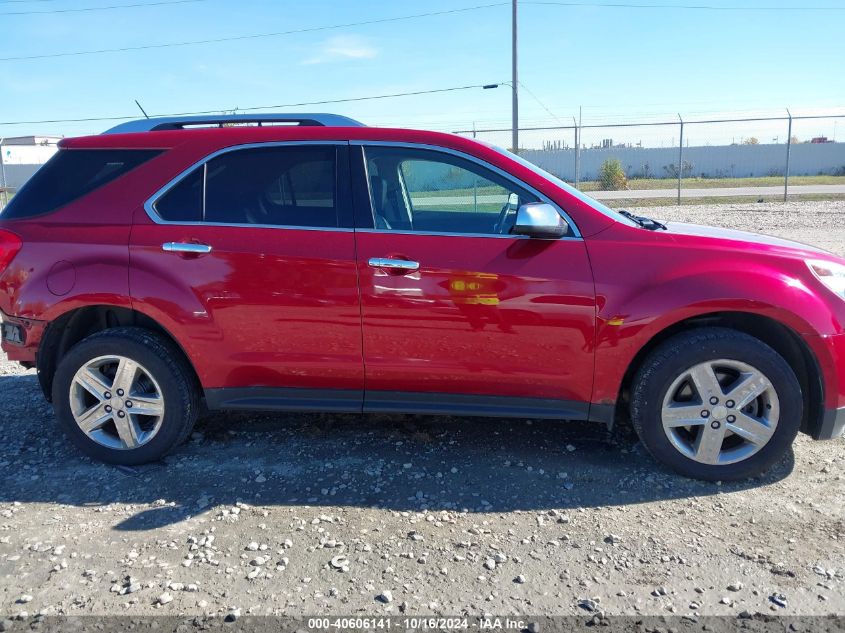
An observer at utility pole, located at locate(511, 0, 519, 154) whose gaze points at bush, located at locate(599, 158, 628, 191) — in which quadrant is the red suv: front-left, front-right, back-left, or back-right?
back-right

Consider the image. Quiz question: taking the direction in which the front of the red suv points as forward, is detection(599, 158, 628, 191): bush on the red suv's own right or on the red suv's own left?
on the red suv's own left

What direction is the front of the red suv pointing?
to the viewer's right

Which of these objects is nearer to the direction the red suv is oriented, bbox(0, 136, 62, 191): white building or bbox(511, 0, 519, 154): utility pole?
the utility pole

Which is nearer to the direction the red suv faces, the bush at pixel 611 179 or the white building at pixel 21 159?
the bush

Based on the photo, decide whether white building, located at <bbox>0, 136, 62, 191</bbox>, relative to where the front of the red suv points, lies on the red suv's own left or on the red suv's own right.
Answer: on the red suv's own left

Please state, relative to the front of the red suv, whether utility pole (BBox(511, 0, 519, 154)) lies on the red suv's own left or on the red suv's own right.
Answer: on the red suv's own left
